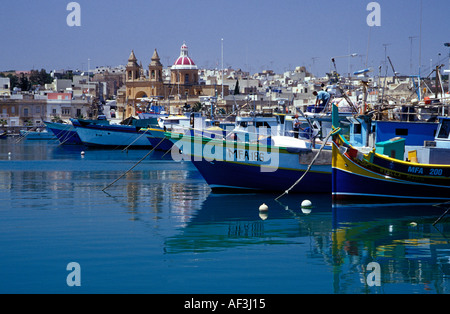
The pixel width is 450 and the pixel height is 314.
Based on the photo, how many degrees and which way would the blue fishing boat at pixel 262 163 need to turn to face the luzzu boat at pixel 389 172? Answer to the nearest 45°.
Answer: approximately 135° to its left

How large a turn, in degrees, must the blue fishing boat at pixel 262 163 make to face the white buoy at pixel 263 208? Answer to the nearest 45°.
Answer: approximately 90° to its left

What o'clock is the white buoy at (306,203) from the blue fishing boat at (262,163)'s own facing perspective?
The white buoy is roughly at 8 o'clock from the blue fishing boat.

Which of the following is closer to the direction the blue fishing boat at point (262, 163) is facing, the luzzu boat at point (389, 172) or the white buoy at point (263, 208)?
the white buoy

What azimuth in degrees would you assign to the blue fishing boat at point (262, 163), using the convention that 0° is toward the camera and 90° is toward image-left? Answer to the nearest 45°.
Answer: approximately 90°
